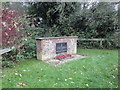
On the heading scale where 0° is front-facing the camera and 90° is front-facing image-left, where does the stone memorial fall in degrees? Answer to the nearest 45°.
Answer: approximately 315°
